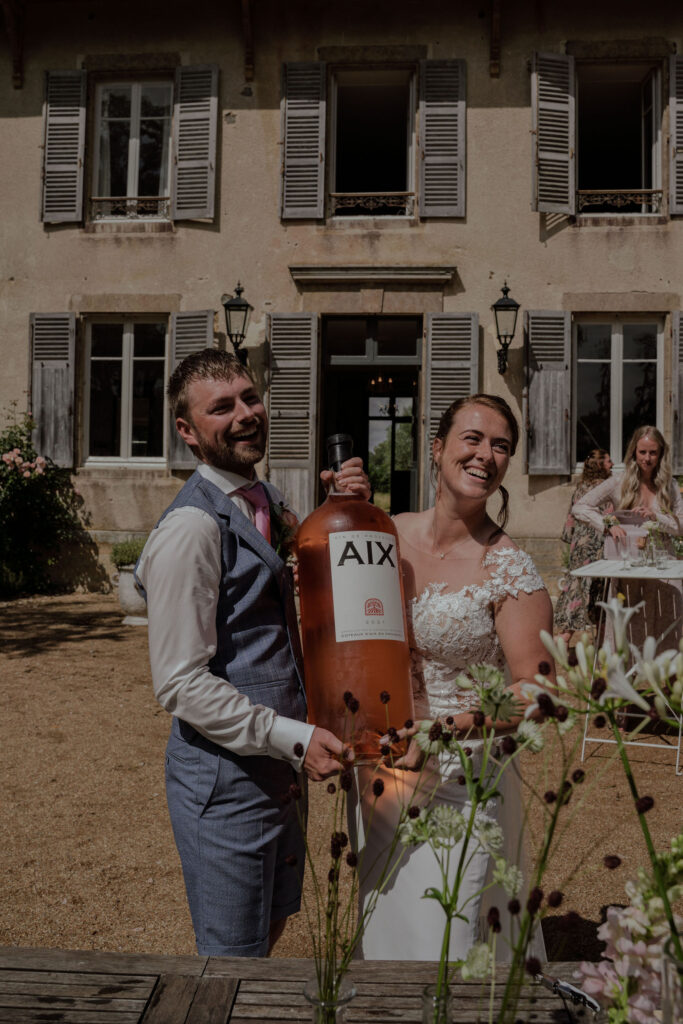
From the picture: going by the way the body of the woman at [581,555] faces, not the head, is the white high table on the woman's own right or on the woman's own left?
on the woman's own right

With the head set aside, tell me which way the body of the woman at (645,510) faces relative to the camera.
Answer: toward the camera

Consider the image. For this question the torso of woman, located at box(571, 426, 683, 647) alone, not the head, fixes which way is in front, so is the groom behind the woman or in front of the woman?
in front

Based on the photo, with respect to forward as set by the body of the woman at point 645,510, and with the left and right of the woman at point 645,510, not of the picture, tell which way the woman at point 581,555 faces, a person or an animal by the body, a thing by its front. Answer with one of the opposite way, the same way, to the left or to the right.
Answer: to the left

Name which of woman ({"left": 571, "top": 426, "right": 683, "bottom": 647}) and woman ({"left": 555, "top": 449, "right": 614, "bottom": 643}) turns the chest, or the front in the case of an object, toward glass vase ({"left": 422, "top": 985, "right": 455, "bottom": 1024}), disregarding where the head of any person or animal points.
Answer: woman ({"left": 571, "top": 426, "right": 683, "bottom": 647})

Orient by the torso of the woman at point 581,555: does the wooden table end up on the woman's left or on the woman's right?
on the woman's right

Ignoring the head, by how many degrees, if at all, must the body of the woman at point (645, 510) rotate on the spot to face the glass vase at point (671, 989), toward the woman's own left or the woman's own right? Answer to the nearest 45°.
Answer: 0° — they already face it

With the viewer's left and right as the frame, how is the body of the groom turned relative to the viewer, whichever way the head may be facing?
facing the viewer and to the right of the viewer

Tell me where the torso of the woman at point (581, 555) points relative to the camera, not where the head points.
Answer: to the viewer's right

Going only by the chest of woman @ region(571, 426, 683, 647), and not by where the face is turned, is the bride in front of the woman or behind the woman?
in front

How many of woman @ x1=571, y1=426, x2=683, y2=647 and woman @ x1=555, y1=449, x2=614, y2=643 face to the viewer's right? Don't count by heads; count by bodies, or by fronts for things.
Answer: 1

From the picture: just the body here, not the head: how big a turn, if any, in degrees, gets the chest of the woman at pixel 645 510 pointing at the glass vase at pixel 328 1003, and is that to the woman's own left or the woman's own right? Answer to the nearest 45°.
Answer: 0° — they already face it
